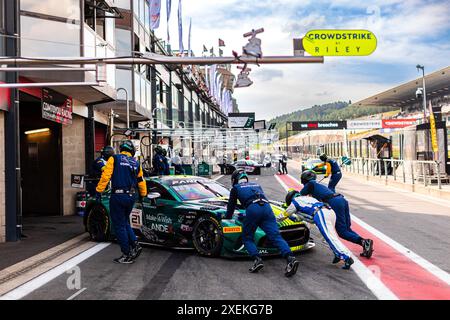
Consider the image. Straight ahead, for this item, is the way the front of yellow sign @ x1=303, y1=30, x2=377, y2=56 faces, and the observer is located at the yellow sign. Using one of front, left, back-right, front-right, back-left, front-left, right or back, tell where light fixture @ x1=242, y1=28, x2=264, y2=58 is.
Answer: right

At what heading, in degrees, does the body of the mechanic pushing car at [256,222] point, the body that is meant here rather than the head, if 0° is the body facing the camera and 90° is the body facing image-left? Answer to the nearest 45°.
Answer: approximately 135°

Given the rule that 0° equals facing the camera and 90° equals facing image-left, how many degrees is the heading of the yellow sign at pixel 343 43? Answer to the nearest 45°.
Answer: approximately 0°

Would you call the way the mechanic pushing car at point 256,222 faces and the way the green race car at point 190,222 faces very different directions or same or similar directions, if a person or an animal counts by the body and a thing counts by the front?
very different directions

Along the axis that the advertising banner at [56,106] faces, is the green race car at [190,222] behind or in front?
in front

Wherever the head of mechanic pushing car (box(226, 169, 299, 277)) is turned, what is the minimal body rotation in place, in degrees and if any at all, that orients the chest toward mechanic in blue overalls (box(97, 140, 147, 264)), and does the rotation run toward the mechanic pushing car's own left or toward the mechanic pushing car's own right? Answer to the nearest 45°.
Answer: approximately 45° to the mechanic pushing car's own left

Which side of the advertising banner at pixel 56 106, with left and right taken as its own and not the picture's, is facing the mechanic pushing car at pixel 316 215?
front

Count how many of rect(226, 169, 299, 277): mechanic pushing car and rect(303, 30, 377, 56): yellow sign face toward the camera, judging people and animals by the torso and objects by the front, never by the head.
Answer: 1

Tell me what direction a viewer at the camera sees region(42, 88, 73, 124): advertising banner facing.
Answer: facing the viewer and to the right of the viewer
